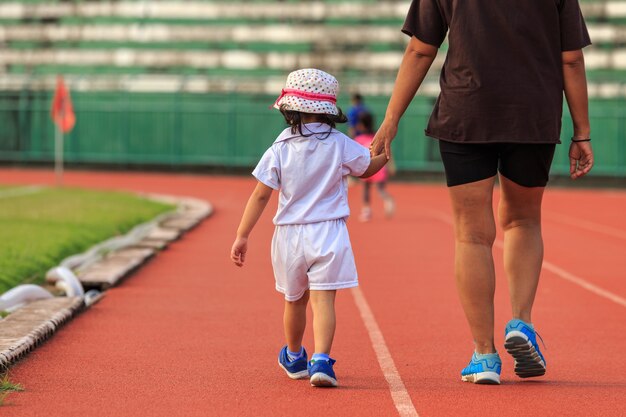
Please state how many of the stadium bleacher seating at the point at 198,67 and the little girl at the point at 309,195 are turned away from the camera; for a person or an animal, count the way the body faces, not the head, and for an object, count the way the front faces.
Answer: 1

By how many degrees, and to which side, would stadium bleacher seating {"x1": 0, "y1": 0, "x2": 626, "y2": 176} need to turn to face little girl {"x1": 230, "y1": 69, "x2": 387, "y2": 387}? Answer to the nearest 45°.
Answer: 0° — it already faces them

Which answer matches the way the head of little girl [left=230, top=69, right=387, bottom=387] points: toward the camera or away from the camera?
away from the camera

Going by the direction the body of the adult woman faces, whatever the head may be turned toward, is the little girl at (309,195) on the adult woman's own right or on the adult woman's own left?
on the adult woman's own left

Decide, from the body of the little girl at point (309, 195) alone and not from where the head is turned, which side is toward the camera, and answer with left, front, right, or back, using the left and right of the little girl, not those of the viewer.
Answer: back

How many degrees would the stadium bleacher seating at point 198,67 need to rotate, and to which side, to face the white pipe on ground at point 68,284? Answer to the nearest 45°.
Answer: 0° — it already faces it

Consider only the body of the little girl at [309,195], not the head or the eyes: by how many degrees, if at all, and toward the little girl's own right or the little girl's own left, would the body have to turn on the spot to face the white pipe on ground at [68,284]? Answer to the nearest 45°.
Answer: approximately 45° to the little girl's own left

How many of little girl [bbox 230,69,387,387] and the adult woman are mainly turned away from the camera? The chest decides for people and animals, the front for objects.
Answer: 2

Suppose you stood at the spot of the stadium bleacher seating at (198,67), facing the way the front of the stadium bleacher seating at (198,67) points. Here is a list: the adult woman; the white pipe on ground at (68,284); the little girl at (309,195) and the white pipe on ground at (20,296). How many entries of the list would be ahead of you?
4

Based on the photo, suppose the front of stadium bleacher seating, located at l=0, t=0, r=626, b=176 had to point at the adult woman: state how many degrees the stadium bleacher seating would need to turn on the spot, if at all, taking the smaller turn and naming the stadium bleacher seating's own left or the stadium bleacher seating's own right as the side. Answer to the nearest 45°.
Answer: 0° — it already faces them

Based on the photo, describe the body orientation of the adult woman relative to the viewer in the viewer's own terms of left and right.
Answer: facing away from the viewer

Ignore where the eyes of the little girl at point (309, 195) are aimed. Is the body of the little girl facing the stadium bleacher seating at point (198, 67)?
yes
